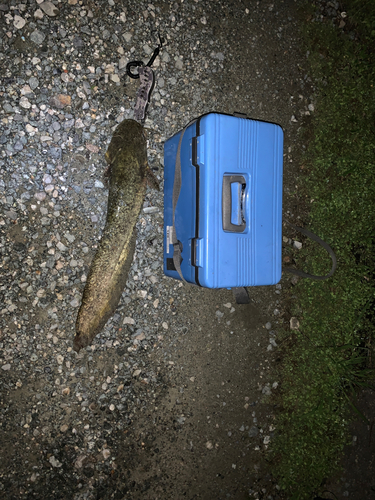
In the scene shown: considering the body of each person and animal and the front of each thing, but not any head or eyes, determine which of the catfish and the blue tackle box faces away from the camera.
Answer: the catfish

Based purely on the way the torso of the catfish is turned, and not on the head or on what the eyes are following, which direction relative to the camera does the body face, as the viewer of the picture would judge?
away from the camera

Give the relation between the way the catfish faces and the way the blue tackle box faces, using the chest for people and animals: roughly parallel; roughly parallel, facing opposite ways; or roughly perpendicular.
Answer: roughly perpendicular
